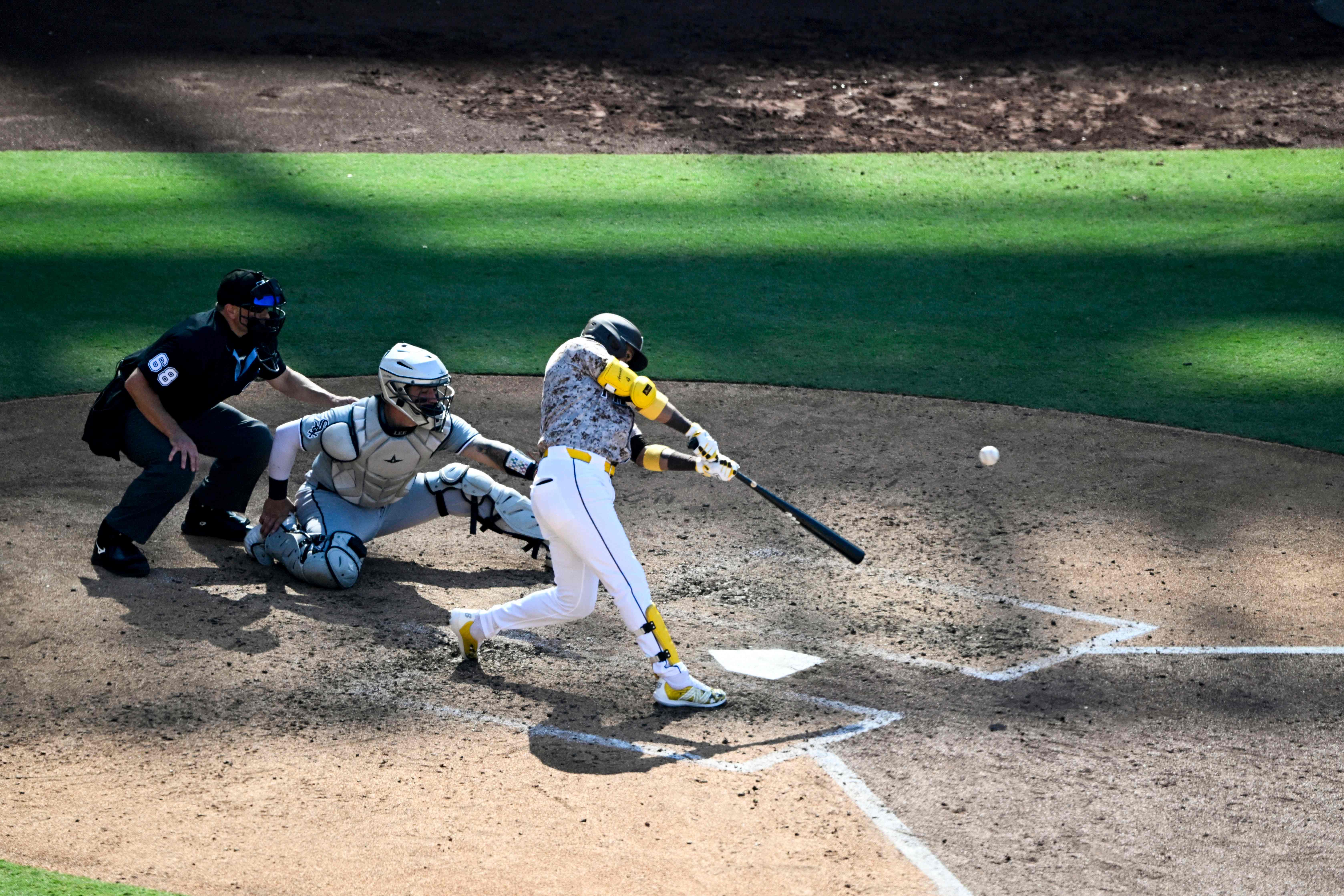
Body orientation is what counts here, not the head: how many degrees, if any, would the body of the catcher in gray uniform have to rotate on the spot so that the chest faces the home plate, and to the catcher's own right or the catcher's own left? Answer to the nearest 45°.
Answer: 0° — they already face it

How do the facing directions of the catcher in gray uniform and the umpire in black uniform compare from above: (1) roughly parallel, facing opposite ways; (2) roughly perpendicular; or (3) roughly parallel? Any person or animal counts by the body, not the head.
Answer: roughly parallel

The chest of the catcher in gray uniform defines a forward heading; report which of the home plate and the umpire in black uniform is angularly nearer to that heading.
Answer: the home plate

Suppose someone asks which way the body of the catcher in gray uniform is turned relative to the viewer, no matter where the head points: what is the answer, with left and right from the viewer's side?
facing the viewer and to the right of the viewer

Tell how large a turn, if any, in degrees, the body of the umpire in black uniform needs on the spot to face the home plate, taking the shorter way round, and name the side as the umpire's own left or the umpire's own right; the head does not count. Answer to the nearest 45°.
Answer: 0° — they already face it

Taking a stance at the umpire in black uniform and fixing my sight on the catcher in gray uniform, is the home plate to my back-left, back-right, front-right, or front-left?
front-right

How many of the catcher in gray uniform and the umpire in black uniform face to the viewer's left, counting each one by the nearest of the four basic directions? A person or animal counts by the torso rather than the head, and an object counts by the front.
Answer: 0
